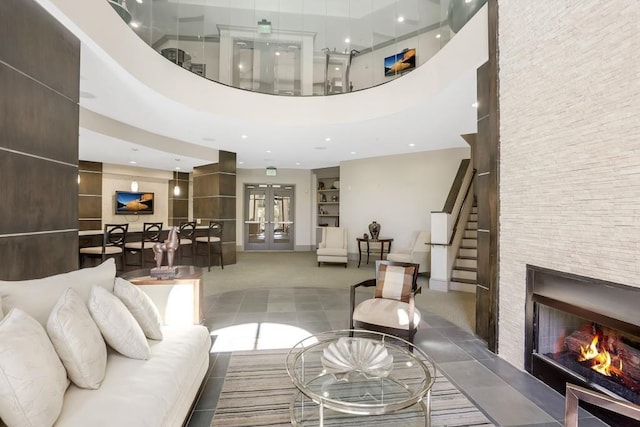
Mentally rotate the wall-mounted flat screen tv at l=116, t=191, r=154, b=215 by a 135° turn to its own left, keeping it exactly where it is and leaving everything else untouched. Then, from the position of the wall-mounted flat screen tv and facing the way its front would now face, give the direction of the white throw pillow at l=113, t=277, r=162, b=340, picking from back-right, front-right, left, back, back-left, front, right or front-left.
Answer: back-right

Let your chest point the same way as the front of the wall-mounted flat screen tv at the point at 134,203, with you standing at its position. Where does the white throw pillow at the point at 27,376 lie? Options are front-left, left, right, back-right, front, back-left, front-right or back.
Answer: front

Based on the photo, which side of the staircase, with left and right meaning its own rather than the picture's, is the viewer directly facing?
front

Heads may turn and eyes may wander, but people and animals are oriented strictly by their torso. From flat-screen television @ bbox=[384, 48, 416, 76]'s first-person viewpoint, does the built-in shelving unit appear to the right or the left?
on its right

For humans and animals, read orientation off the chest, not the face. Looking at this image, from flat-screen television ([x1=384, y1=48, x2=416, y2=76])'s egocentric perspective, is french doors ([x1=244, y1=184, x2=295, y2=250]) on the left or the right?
on its right

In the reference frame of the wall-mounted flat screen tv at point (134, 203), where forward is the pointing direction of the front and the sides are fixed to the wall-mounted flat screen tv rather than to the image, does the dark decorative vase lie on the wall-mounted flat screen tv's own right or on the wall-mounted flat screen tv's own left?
on the wall-mounted flat screen tv's own left

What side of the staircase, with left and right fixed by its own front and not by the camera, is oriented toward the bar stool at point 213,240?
right

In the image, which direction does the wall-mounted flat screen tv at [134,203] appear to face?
toward the camera

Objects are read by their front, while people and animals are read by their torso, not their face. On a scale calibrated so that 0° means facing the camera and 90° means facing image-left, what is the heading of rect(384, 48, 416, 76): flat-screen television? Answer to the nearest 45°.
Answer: approximately 45°

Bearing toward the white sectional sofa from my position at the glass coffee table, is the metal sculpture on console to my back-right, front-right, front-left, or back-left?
front-right

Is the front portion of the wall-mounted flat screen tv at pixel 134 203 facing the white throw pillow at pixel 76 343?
yes

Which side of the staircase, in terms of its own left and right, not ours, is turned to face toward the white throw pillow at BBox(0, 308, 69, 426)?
front

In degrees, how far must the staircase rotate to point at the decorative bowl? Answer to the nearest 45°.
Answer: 0° — it already faces it

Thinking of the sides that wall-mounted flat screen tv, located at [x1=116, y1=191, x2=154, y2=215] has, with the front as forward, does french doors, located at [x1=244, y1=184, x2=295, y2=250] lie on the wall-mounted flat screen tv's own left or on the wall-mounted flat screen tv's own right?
on the wall-mounted flat screen tv's own left
